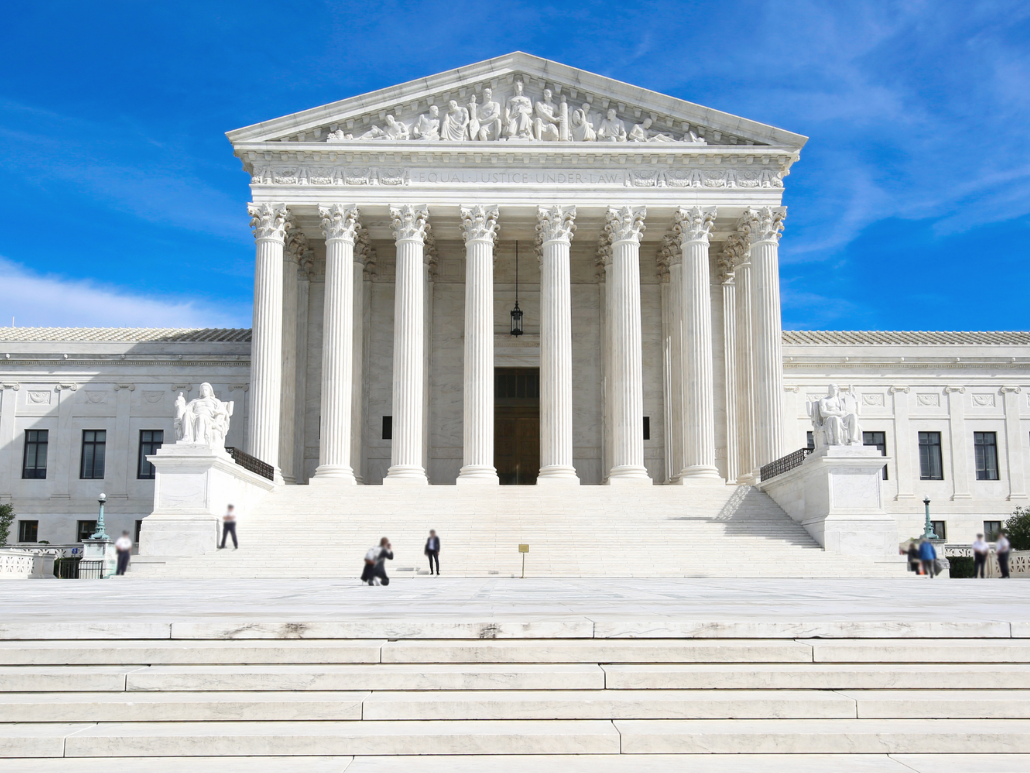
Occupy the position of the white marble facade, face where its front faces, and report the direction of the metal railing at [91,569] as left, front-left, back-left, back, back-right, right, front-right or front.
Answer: front-right

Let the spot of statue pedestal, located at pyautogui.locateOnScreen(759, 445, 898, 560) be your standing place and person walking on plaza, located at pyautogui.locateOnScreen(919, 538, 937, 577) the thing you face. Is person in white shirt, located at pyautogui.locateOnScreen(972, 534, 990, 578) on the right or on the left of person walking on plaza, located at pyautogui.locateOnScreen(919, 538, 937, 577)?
left

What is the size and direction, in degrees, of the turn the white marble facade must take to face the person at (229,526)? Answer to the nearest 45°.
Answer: approximately 45° to its right

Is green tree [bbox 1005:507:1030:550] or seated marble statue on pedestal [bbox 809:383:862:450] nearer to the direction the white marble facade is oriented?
the seated marble statue on pedestal

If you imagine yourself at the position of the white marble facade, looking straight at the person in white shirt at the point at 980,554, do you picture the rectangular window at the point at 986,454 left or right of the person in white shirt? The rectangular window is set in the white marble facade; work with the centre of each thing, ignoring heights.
left

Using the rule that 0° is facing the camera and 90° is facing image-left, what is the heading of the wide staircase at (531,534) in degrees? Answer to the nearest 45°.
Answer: approximately 0°

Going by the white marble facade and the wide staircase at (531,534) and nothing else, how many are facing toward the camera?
2

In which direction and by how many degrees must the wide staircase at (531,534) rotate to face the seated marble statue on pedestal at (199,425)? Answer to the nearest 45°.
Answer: approximately 90° to its right

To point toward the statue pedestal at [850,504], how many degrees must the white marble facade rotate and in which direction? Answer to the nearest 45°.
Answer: approximately 45° to its left

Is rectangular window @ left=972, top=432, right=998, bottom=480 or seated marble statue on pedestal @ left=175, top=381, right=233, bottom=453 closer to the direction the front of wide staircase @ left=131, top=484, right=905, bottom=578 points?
the seated marble statue on pedestal

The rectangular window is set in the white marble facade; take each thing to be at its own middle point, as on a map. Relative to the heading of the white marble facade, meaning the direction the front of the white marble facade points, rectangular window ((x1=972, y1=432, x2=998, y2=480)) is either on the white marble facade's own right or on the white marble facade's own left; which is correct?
on the white marble facade's own left

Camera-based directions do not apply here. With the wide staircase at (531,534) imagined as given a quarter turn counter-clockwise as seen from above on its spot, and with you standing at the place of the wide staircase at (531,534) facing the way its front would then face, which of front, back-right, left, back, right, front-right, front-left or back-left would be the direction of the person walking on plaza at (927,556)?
front
